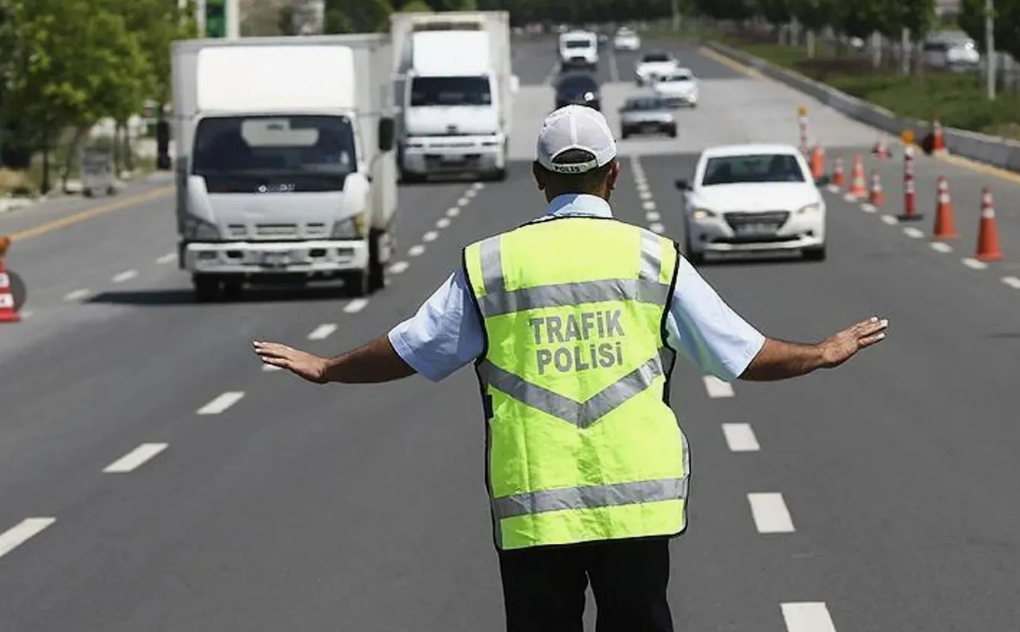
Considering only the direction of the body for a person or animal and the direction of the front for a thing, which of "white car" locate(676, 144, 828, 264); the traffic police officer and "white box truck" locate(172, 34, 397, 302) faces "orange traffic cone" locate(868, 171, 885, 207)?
the traffic police officer

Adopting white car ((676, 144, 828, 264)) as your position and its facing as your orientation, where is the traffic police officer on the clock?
The traffic police officer is roughly at 12 o'clock from the white car.

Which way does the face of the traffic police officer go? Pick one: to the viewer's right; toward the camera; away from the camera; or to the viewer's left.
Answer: away from the camera

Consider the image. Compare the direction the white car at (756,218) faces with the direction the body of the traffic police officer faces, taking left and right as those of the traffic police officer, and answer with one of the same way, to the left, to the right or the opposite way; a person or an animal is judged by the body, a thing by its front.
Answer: the opposite way

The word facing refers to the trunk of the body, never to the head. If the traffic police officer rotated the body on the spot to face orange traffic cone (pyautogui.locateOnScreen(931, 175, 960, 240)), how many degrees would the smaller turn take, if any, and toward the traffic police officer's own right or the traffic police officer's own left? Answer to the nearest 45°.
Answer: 0° — they already face it

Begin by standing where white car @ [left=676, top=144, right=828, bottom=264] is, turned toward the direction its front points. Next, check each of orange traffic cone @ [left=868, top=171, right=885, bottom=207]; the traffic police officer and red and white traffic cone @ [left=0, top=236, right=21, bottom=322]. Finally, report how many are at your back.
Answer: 1

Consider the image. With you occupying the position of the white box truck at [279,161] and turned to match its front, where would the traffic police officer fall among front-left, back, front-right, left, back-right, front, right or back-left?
front

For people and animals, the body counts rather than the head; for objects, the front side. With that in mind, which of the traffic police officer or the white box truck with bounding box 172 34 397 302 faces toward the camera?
the white box truck

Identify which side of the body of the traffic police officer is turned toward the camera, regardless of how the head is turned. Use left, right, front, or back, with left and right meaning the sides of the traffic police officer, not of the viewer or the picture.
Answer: back

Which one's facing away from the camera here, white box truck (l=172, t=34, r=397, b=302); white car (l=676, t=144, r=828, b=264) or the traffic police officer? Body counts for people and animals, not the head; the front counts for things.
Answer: the traffic police officer

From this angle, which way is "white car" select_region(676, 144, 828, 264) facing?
toward the camera

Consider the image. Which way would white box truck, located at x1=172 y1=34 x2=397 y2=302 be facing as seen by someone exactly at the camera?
facing the viewer

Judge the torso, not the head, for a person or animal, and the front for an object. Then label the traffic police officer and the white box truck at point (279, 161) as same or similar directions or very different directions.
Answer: very different directions

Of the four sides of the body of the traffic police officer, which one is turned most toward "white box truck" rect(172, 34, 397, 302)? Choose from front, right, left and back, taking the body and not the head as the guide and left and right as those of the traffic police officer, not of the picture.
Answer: front

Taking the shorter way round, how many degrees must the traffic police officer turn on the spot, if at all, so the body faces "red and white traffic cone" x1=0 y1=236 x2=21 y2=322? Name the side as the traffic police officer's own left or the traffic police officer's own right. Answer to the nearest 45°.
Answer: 0° — they already face it

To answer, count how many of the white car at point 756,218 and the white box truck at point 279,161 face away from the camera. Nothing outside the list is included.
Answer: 0
